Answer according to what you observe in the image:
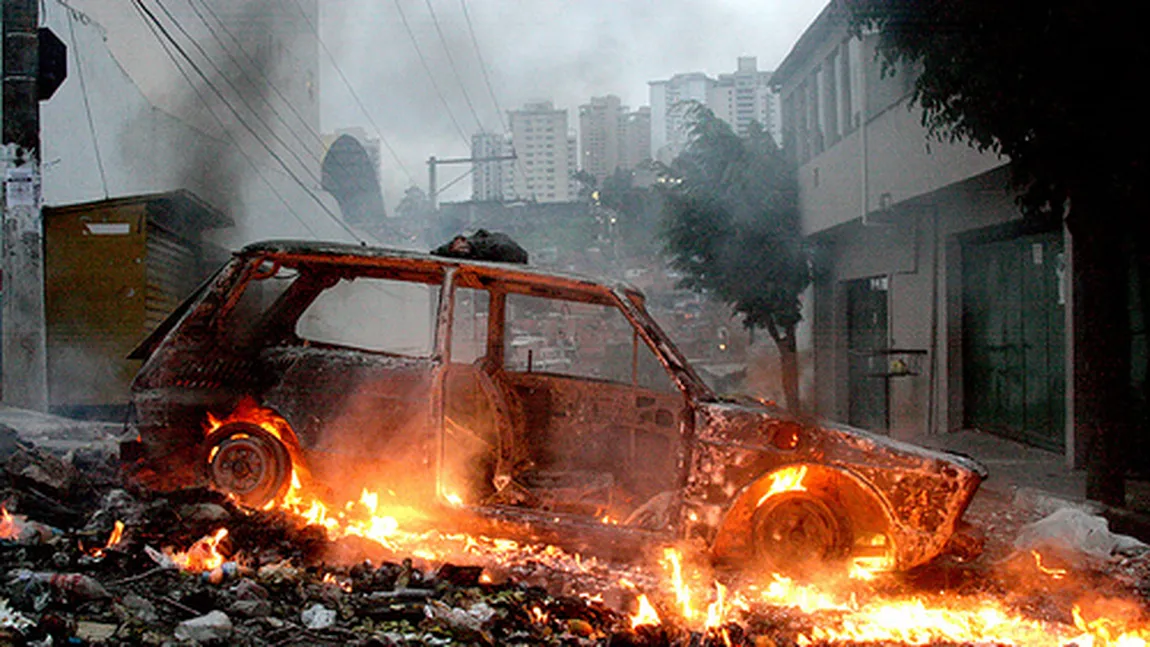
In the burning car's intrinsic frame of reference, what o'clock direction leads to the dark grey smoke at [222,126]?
The dark grey smoke is roughly at 8 o'clock from the burning car.

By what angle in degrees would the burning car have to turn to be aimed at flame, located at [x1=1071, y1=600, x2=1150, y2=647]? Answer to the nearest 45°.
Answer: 0° — it already faces it

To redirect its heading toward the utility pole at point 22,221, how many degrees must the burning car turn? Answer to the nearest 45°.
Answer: approximately 135° to its left

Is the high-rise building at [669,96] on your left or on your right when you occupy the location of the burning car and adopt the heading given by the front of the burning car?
on your left

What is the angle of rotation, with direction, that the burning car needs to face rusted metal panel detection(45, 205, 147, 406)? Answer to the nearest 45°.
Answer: approximately 135° to its left

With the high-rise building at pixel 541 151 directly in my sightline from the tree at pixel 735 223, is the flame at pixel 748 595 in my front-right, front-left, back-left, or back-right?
back-left

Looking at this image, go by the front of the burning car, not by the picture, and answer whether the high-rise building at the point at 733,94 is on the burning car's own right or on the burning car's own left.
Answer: on the burning car's own left

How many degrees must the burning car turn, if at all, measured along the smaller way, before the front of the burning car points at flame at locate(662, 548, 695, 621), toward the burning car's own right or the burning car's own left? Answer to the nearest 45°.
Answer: approximately 45° to the burning car's own right

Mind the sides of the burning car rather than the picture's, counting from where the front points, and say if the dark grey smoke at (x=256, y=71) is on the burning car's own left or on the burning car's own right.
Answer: on the burning car's own left

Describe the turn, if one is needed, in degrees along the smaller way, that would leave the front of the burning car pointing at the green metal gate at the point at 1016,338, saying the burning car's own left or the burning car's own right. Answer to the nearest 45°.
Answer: approximately 45° to the burning car's own left

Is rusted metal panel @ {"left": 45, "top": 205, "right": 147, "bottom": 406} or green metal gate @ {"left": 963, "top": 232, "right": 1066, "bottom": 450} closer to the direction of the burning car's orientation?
the green metal gate

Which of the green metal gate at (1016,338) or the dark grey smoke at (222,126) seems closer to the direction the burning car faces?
the green metal gate

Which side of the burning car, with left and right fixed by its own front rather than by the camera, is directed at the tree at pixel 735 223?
left

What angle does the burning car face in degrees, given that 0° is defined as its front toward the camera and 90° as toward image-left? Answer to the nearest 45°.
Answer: approximately 270°

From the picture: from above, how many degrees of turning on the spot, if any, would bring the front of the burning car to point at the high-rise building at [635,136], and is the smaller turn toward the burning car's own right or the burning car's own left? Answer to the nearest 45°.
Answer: approximately 90° to the burning car's own left
